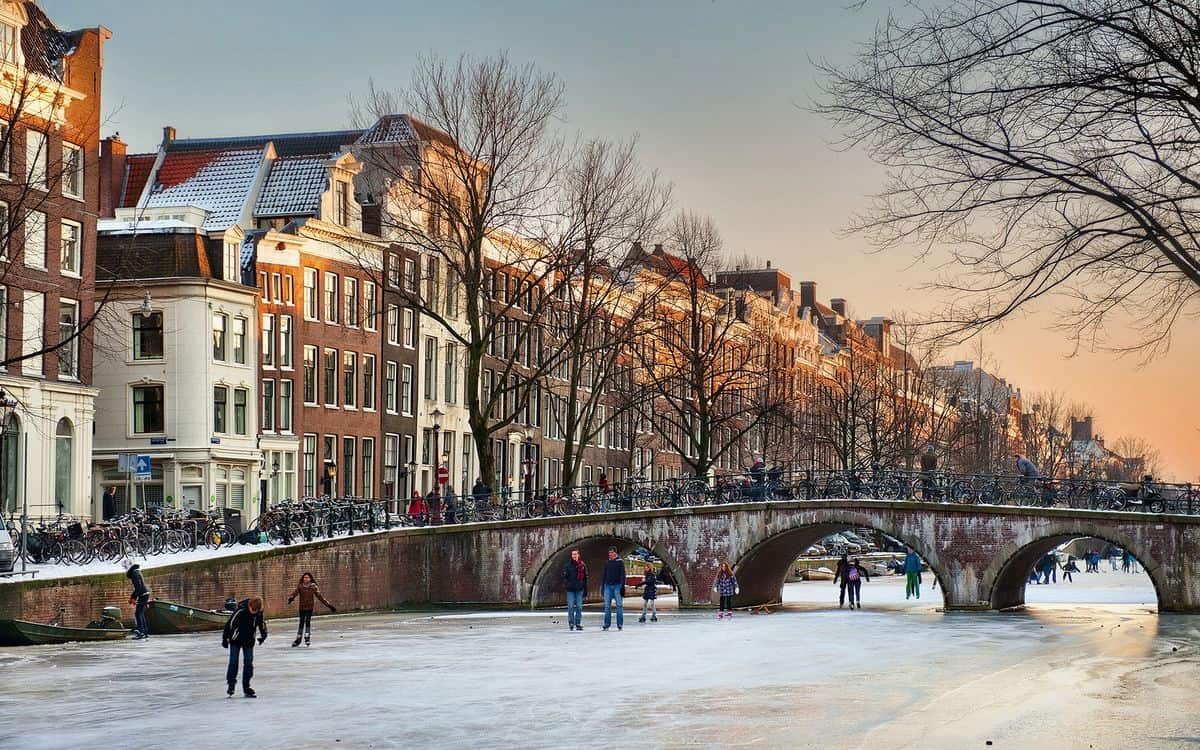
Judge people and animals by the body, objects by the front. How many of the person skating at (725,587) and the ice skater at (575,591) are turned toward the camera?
2

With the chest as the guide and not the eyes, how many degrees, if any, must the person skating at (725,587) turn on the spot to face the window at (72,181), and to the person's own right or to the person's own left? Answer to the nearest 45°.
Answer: approximately 90° to the person's own right

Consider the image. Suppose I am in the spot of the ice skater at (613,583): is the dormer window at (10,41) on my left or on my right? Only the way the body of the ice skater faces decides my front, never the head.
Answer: on my right

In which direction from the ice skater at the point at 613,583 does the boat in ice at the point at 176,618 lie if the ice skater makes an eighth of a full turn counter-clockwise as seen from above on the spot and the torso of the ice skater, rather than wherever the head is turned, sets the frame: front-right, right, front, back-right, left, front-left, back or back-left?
back-right

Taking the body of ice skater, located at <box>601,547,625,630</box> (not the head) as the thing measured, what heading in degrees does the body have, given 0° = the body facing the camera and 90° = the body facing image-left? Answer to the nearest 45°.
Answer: approximately 0°

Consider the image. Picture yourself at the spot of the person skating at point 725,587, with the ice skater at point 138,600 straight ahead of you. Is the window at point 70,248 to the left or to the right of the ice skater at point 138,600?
right

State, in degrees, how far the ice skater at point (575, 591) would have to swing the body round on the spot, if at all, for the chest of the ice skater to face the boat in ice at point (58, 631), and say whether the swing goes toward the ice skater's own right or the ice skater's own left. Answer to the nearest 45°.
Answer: approximately 45° to the ice skater's own right
